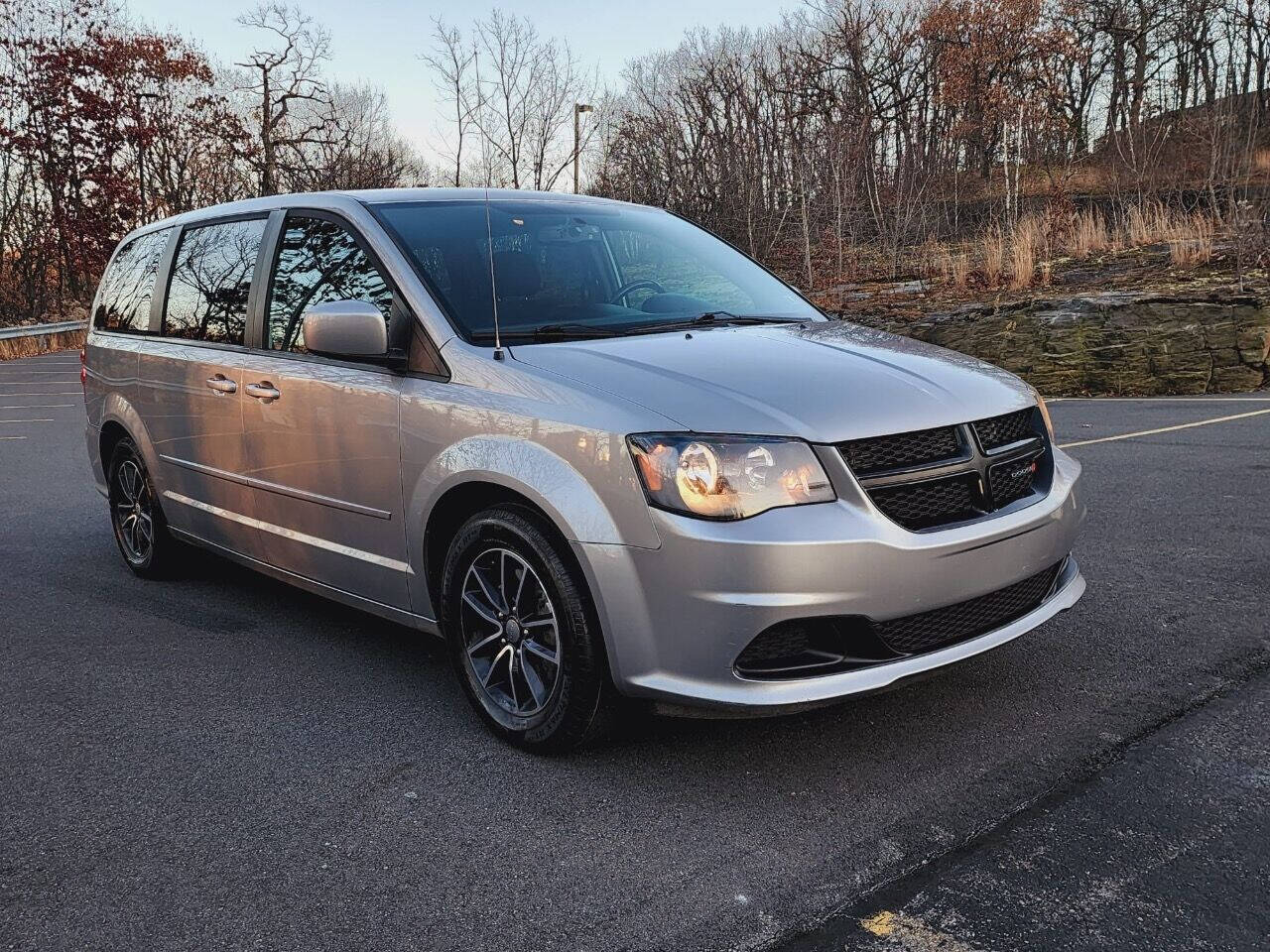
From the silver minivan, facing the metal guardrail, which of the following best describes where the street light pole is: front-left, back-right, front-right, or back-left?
front-right

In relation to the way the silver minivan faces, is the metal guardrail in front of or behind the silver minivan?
behind

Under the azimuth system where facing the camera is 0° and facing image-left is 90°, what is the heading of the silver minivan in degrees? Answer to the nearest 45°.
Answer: approximately 315°

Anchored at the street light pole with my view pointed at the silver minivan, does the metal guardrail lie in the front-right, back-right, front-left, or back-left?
front-right

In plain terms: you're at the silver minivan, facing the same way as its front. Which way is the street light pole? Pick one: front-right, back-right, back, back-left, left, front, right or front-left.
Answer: back-left
